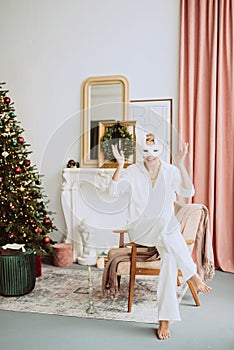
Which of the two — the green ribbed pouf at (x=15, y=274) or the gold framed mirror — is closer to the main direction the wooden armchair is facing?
the green ribbed pouf

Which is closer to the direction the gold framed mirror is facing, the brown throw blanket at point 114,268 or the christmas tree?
the brown throw blanket

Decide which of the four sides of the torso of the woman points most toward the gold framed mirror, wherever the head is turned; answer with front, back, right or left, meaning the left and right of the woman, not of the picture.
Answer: back

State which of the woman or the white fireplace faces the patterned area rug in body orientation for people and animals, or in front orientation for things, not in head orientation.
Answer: the white fireplace

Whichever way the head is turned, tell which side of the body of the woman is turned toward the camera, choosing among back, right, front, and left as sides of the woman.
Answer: front

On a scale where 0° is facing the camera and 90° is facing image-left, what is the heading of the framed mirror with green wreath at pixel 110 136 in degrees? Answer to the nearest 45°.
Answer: approximately 0°

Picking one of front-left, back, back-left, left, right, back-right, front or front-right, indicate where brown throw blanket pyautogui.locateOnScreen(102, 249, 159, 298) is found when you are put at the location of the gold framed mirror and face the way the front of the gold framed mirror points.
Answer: front

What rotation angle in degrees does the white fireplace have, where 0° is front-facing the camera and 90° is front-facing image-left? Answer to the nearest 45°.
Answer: approximately 0°

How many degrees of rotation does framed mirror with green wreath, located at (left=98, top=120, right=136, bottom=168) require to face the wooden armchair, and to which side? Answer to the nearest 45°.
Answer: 0° — it already faces it

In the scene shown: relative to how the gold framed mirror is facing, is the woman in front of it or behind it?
in front

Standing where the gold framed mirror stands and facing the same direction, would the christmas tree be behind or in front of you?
in front
